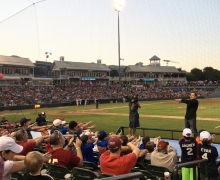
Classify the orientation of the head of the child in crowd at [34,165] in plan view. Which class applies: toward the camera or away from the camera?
away from the camera

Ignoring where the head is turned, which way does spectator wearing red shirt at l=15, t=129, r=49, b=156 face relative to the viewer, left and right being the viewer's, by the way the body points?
facing away from the viewer and to the right of the viewer

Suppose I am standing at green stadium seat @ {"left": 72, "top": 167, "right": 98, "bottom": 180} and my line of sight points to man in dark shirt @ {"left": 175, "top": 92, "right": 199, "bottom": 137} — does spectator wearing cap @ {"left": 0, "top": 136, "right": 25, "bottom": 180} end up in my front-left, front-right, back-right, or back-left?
back-left

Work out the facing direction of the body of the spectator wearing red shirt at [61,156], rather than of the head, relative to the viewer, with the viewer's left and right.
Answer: facing away from the viewer and to the right of the viewer

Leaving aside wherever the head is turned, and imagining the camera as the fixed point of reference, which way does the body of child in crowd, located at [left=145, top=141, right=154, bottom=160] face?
away from the camera

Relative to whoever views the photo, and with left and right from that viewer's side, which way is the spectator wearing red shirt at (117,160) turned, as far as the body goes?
facing away from the viewer

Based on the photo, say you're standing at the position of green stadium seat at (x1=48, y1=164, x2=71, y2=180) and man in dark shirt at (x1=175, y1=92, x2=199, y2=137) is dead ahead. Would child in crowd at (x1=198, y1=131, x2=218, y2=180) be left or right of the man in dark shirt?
right

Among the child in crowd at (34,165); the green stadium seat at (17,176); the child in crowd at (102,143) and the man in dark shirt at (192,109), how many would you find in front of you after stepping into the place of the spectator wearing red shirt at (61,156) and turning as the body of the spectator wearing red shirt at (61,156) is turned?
2

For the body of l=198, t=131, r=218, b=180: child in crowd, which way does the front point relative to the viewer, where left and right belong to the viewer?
facing away from the viewer
